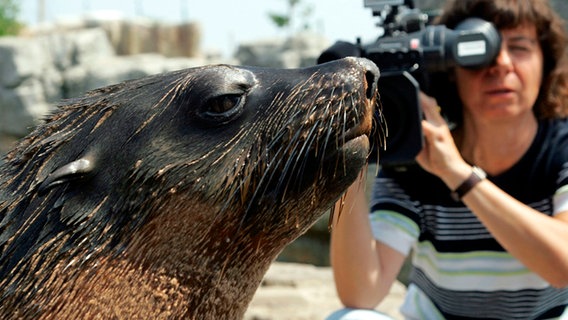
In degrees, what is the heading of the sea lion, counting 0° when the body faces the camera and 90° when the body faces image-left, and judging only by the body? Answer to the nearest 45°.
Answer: approximately 270°

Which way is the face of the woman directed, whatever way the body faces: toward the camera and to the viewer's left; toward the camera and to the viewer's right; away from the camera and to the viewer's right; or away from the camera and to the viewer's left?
toward the camera and to the viewer's left

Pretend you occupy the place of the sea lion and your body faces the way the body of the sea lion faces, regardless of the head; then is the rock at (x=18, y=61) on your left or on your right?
on your left

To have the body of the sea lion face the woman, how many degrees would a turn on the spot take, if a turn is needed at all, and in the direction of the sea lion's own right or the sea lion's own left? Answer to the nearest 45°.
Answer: approximately 45° to the sea lion's own left

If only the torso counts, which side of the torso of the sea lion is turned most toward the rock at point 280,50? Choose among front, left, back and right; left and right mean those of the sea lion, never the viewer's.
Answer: left

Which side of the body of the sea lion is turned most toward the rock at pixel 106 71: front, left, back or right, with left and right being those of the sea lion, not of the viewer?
left
